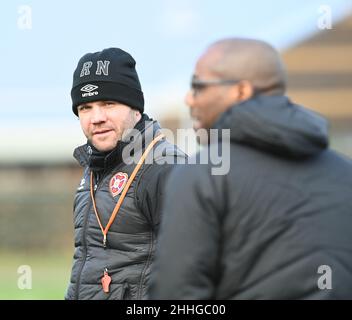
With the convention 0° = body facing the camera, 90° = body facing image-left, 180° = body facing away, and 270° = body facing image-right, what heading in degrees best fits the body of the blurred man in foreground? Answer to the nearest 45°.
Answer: approximately 135°

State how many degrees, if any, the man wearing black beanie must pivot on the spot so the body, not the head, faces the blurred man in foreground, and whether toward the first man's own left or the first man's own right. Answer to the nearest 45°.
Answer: approximately 45° to the first man's own left

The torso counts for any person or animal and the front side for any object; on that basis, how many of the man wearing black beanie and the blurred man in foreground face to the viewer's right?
0

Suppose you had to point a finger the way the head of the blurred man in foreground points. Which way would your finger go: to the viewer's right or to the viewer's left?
to the viewer's left

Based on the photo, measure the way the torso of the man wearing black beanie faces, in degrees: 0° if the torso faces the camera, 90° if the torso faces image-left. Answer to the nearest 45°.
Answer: approximately 45°

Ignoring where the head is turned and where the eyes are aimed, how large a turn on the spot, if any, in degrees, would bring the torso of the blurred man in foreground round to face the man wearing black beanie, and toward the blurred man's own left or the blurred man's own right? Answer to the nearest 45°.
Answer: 0° — they already face them
